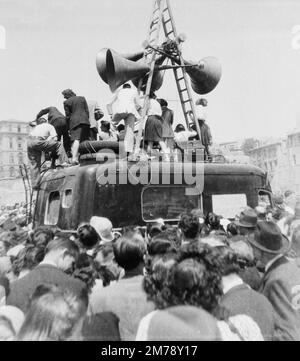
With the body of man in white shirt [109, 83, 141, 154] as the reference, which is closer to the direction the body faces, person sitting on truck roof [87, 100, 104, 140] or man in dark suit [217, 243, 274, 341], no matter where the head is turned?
the person sitting on truck roof

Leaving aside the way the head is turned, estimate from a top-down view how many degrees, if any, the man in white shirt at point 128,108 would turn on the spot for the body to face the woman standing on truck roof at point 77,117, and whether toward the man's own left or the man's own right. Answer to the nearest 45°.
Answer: approximately 90° to the man's own left

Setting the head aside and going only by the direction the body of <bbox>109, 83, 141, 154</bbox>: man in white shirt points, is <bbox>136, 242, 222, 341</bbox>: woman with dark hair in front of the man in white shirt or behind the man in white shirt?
behind

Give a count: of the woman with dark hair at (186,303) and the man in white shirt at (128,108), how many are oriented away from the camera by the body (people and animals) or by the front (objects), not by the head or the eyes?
2

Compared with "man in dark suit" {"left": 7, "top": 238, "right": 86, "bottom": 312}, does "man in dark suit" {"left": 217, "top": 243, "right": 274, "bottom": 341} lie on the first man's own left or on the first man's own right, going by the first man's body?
on the first man's own right

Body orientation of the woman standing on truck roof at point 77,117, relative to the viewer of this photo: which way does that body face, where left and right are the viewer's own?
facing away from the viewer and to the left of the viewer

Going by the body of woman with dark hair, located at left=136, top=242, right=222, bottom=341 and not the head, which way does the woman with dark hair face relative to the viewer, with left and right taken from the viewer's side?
facing away from the viewer

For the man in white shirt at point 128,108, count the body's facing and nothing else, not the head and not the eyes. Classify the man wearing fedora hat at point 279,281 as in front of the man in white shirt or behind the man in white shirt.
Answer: behind

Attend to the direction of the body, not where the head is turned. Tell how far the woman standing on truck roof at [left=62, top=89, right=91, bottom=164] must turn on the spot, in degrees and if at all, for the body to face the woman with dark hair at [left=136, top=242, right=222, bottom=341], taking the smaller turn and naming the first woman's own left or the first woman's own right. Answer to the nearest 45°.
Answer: approximately 135° to the first woman's own left

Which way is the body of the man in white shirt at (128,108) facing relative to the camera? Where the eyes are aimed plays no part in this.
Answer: away from the camera
